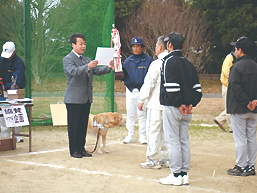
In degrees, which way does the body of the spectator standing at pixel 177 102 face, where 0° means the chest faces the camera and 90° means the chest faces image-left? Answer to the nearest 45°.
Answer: approximately 135°

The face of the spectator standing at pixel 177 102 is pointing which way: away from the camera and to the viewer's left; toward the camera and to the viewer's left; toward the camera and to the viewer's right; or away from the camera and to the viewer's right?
away from the camera and to the viewer's left

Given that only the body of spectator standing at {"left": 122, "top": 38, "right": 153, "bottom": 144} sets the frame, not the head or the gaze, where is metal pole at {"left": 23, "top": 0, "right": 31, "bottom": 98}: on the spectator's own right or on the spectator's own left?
on the spectator's own right

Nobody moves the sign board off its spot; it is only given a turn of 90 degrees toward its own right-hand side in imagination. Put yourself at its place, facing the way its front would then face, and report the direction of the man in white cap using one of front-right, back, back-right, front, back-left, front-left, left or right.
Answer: right

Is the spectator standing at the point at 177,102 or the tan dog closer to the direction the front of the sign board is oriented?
the spectator standing

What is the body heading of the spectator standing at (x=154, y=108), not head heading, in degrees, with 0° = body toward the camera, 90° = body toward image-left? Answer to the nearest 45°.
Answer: approximately 90°

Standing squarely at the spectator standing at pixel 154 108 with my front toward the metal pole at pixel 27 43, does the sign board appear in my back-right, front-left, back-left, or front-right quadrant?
front-left

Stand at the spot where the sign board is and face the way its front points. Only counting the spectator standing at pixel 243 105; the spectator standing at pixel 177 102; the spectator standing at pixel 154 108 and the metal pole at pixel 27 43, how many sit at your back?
1

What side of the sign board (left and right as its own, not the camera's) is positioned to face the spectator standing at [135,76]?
left
